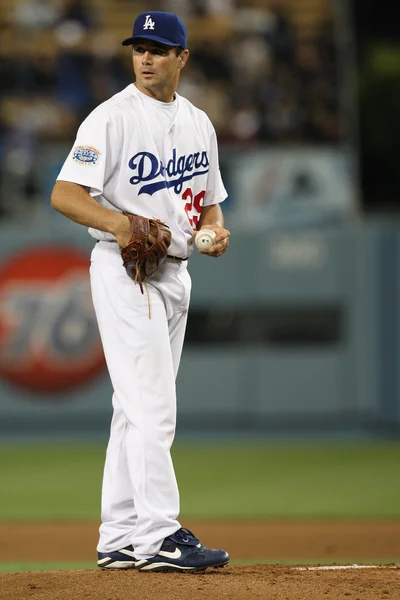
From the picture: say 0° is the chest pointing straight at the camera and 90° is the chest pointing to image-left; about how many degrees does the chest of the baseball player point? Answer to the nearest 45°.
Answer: approximately 315°
